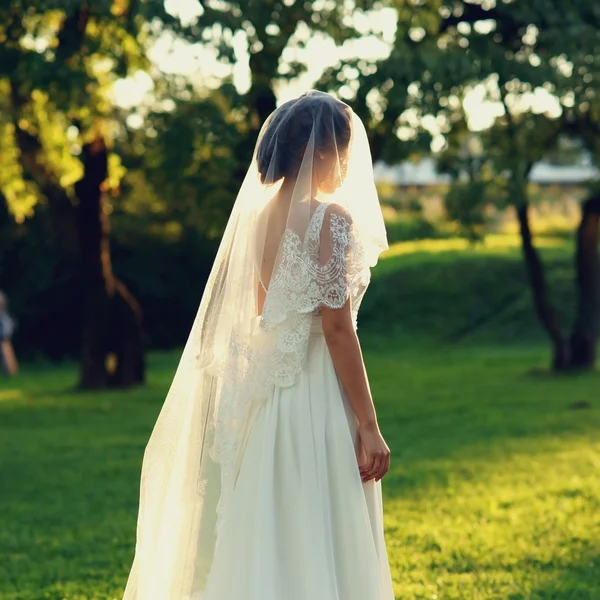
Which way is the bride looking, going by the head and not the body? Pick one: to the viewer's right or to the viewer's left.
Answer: to the viewer's right

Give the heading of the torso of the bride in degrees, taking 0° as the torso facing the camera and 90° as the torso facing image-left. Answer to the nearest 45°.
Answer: approximately 225°

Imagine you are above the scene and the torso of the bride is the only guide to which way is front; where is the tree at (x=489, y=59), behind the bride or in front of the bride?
in front

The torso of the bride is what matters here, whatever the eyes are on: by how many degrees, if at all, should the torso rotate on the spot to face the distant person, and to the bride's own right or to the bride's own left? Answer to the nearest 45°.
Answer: approximately 45° to the bride's own left

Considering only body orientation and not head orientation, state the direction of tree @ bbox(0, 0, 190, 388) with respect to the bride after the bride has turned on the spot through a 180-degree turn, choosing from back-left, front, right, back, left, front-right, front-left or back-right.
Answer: back-right
